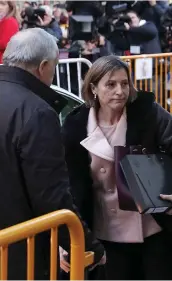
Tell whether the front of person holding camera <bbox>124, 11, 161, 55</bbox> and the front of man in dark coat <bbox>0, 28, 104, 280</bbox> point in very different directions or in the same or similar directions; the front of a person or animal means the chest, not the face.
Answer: very different directions

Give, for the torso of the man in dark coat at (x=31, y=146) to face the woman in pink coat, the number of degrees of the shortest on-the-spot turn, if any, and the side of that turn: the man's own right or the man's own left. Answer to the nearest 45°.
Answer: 0° — they already face them

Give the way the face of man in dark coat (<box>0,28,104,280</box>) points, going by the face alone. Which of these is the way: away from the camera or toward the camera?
away from the camera

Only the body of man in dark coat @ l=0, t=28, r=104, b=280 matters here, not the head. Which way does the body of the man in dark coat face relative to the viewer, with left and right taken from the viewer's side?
facing away from the viewer and to the right of the viewer

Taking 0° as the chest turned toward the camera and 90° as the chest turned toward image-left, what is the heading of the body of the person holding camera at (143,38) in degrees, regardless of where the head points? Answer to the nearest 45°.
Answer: approximately 45°

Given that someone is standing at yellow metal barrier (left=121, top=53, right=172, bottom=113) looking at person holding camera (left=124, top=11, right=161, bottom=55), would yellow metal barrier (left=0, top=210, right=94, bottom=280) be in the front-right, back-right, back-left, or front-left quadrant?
back-left

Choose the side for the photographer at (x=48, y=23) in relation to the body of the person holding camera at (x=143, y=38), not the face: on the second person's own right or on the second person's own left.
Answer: on the second person's own right
